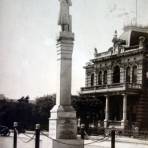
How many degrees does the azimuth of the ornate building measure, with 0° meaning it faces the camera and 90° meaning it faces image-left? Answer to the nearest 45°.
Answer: approximately 45°
